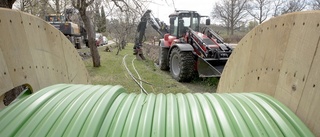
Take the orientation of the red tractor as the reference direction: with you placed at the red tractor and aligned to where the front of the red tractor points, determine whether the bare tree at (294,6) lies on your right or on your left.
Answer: on your left

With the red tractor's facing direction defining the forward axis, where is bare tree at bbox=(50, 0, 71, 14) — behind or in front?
behind

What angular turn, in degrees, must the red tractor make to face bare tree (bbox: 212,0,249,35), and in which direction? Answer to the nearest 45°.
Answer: approximately 135° to its left

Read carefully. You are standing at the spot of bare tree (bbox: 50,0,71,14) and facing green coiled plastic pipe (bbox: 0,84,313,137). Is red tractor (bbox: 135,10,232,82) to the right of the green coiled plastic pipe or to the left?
left

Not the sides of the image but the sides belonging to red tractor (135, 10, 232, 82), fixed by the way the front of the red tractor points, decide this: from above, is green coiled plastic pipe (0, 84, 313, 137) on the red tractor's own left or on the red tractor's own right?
on the red tractor's own right

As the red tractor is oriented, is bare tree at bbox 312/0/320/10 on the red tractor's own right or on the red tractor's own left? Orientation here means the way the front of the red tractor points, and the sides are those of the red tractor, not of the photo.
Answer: on the red tractor's own left

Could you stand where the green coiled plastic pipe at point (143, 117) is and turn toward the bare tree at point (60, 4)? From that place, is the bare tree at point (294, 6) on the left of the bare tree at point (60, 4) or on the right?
right

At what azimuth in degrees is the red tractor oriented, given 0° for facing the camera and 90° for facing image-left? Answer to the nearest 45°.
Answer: approximately 315°

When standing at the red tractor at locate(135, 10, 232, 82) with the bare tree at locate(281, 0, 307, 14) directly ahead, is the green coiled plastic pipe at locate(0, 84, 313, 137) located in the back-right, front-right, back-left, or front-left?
back-right
